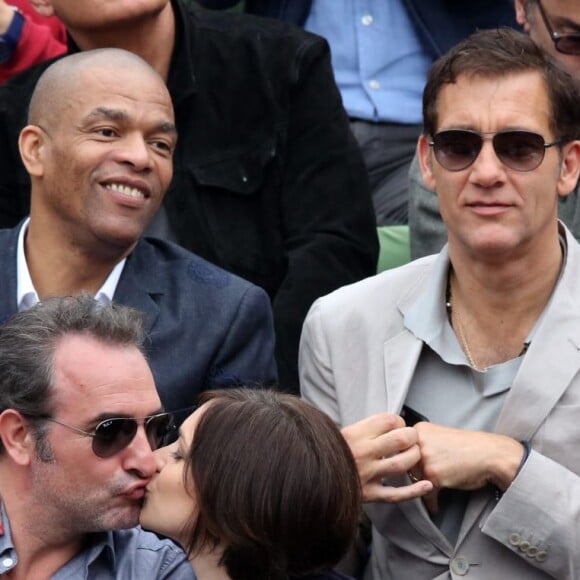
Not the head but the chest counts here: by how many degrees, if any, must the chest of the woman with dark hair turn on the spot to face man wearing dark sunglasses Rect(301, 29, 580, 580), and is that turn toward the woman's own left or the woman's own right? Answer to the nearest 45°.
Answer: approximately 135° to the woman's own right

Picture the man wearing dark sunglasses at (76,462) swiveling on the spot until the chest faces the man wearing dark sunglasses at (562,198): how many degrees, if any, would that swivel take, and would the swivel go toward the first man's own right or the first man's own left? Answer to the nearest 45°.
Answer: approximately 90° to the first man's own left

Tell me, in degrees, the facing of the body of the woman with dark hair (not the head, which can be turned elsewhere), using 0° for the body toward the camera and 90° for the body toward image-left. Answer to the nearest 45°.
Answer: approximately 90°

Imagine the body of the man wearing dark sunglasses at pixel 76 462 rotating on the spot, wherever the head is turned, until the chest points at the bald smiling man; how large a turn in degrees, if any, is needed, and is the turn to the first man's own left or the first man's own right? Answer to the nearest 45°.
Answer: approximately 135° to the first man's own left

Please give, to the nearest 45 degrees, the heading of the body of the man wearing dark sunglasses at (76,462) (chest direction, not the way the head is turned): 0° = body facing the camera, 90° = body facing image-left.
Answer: approximately 315°

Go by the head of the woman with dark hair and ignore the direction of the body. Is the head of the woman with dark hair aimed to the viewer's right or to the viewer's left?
to the viewer's left

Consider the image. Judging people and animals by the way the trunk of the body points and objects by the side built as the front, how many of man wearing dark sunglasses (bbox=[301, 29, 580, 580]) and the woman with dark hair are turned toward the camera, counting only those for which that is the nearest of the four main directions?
1

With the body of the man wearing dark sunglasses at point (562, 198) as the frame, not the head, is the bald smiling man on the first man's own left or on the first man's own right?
on the first man's own right
